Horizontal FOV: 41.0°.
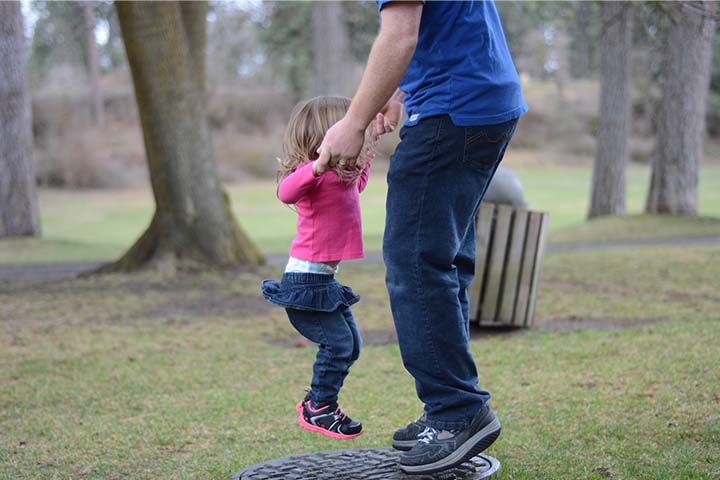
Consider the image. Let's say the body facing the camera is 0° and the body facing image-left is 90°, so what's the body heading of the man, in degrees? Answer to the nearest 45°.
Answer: approximately 90°

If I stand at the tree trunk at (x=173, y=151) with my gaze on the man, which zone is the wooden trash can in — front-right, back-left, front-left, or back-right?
front-left

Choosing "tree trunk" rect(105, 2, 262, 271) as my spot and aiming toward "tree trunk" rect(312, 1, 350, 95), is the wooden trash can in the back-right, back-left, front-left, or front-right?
back-right

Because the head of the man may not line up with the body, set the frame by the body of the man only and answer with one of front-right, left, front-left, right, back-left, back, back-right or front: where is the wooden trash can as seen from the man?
right

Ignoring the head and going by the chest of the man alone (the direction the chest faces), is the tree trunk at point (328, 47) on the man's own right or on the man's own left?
on the man's own right

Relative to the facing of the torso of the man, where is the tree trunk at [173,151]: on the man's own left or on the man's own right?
on the man's own right

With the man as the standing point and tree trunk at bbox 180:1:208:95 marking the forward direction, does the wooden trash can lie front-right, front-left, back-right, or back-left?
front-right

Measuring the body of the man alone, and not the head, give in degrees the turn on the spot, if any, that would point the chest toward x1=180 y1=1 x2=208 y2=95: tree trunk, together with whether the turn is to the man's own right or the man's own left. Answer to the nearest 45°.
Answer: approximately 90° to the man's own right
